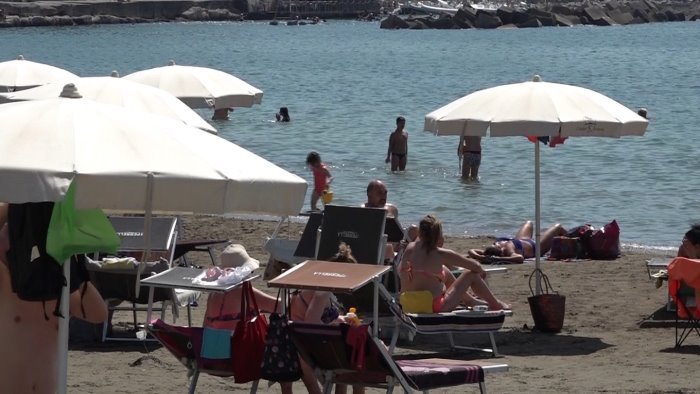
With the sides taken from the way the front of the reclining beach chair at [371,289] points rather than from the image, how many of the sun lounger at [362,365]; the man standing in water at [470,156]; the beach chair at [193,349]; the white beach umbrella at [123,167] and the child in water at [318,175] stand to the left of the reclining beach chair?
2

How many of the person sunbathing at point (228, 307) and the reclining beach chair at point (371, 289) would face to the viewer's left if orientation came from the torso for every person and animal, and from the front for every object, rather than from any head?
0

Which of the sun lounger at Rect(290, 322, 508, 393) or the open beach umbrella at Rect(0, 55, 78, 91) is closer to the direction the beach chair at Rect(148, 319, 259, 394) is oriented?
the sun lounger

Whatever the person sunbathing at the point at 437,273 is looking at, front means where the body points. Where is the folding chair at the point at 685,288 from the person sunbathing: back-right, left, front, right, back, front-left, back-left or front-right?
front-right

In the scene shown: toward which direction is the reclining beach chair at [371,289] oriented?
to the viewer's right

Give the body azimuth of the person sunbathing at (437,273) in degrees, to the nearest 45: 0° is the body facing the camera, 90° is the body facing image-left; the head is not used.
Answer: approximately 225°

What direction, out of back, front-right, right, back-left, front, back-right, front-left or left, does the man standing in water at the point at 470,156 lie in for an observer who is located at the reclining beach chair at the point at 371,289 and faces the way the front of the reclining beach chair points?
left

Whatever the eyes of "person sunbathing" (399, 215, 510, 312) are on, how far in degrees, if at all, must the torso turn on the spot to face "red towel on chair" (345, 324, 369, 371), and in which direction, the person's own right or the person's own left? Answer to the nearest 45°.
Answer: approximately 135° to the person's own right

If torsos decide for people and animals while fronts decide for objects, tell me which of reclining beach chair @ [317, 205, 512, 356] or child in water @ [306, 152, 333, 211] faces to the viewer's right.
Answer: the reclining beach chair
